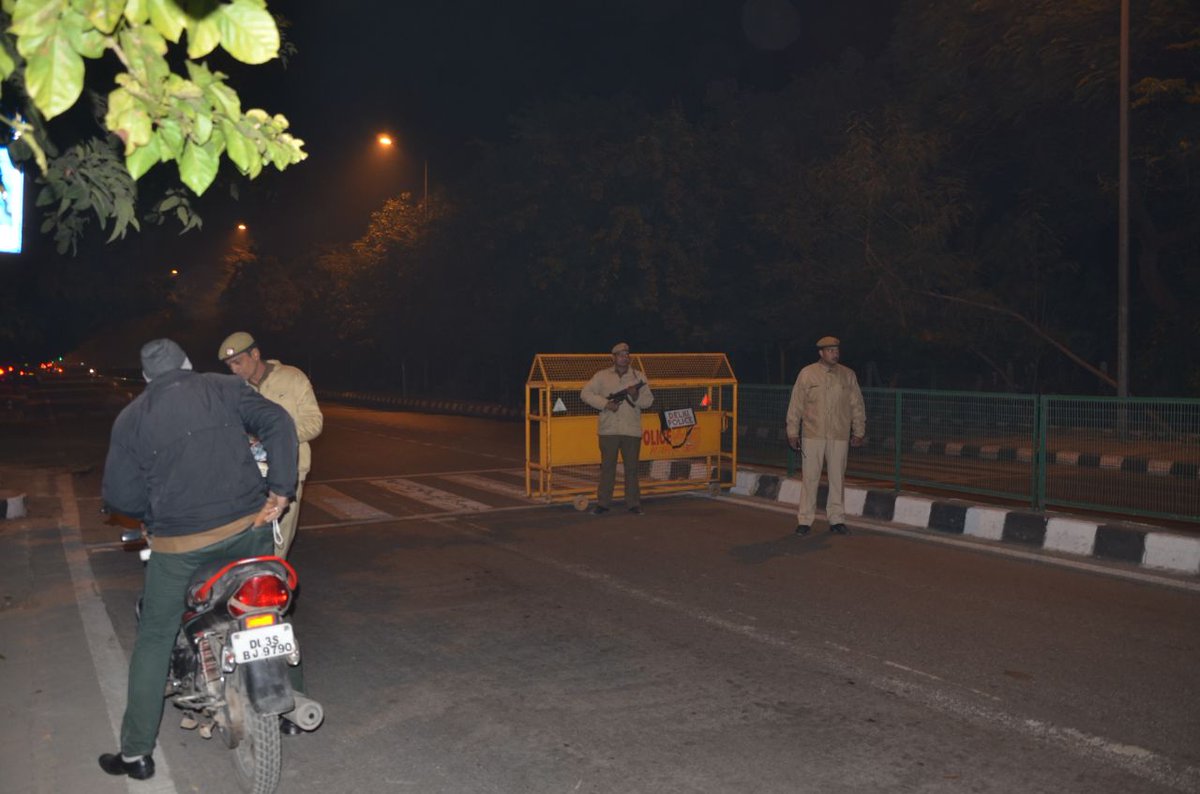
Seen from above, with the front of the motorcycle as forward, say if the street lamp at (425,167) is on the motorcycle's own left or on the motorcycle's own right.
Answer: on the motorcycle's own right

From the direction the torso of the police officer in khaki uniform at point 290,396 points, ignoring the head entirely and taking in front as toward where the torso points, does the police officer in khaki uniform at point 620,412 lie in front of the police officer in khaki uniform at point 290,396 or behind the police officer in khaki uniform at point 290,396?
behind

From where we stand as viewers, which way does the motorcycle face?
facing away from the viewer and to the left of the viewer

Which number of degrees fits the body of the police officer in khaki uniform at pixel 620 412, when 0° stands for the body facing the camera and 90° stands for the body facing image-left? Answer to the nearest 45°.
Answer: approximately 0°

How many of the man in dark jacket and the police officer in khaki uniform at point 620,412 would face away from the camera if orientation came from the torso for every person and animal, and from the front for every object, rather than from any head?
1

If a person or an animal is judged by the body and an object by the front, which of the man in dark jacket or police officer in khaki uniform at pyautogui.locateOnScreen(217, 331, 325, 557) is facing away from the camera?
the man in dark jacket

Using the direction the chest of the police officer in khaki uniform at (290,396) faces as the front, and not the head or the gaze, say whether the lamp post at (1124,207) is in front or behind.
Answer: behind

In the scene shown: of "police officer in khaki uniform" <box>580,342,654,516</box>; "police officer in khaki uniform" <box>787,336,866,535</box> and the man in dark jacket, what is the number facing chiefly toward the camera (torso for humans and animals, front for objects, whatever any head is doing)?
2

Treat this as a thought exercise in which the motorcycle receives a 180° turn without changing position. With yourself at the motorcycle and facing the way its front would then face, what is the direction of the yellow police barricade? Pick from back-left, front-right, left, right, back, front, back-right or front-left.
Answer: left

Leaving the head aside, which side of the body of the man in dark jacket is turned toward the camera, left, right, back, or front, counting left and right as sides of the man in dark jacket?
back
